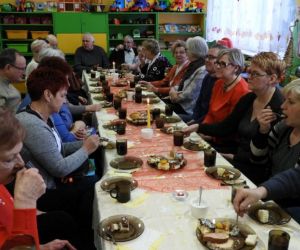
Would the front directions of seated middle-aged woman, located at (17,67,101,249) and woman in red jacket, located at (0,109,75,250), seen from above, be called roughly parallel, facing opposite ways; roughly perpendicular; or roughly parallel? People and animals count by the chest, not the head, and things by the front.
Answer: roughly parallel

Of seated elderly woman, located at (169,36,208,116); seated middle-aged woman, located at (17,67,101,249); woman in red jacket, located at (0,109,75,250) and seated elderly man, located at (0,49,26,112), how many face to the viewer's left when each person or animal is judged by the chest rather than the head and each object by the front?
1

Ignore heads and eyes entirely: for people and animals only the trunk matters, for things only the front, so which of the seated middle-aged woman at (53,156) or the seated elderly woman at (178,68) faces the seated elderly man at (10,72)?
the seated elderly woman at (178,68)

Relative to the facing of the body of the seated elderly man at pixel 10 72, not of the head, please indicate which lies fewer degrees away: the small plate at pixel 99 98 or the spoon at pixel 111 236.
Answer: the small plate

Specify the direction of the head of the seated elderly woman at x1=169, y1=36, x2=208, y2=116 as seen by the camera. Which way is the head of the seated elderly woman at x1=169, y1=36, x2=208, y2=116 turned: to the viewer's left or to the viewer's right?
to the viewer's left

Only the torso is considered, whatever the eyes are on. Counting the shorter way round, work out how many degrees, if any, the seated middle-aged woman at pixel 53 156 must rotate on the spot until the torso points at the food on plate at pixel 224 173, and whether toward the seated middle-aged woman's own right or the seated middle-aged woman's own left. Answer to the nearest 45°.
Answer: approximately 45° to the seated middle-aged woman's own right

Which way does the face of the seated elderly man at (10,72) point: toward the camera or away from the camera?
toward the camera

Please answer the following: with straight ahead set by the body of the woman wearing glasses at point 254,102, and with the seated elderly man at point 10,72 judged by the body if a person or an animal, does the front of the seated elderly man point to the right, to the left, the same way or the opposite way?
the opposite way

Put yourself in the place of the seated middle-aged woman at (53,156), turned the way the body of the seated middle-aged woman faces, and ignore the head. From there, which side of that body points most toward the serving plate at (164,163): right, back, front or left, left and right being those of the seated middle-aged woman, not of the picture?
front

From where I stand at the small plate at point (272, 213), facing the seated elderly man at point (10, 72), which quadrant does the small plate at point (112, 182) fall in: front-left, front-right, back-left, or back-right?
front-left

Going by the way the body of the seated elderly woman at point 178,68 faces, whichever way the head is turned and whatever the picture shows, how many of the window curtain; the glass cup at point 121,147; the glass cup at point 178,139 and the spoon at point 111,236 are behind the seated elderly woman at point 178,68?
1

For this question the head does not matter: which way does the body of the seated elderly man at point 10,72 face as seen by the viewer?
to the viewer's right

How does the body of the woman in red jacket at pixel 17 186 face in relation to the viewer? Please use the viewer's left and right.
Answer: facing to the right of the viewer

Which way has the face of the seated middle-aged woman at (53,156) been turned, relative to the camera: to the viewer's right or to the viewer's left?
to the viewer's right

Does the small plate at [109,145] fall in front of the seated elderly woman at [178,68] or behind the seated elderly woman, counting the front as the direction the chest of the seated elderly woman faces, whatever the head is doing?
in front

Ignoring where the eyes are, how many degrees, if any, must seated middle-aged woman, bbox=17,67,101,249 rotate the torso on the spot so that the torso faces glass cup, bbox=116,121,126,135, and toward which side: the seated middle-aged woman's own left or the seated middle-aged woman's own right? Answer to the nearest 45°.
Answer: approximately 45° to the seated middle-aged woman's own left

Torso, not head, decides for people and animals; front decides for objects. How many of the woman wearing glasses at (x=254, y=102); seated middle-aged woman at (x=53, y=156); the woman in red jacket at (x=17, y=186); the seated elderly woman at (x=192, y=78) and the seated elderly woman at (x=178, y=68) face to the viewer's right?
2

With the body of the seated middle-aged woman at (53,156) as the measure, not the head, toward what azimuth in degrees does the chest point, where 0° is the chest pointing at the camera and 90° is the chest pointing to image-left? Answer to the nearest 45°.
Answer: approximately 270°

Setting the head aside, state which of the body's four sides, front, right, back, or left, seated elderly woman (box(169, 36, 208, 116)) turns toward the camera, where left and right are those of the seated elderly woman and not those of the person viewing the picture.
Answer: left

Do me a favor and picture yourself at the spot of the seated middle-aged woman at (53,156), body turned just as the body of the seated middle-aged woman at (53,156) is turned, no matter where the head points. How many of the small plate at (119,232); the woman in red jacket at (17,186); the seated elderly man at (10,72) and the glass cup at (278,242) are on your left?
1
